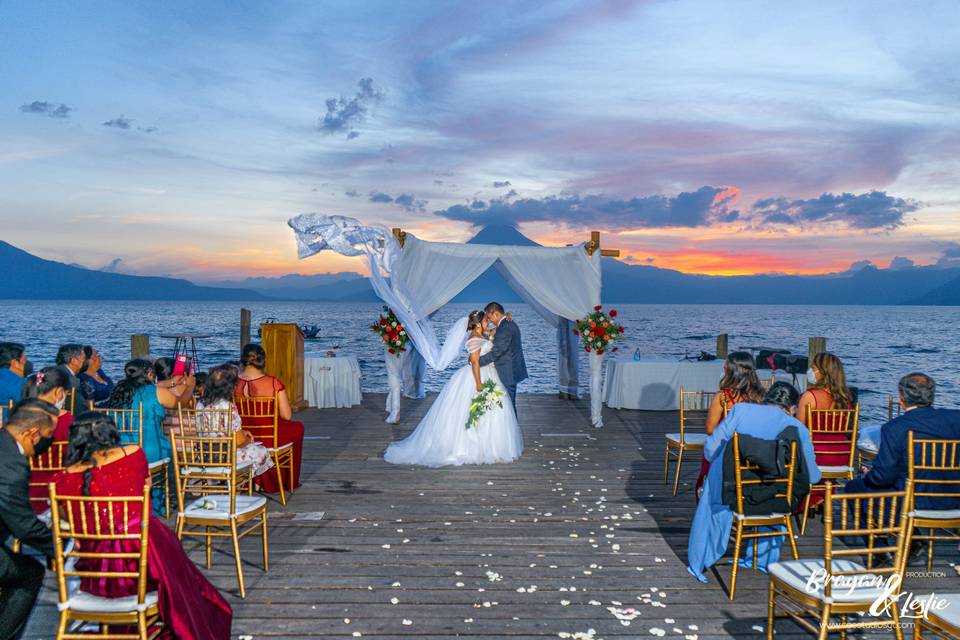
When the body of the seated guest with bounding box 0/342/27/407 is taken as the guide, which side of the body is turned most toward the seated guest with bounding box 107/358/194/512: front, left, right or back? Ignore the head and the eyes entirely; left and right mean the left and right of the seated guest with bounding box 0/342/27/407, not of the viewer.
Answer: right

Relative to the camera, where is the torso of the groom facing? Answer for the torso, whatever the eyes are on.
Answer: to the viewer's left

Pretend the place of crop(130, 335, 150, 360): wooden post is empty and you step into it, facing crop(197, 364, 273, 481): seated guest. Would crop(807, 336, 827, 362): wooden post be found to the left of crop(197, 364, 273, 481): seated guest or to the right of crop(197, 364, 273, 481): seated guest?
left

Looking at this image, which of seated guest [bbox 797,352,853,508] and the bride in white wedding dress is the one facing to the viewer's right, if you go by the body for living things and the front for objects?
the bride in white wedding dress

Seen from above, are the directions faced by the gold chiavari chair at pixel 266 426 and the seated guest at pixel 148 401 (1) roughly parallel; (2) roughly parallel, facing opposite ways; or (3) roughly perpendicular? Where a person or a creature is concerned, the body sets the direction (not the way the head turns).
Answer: roughly parallel

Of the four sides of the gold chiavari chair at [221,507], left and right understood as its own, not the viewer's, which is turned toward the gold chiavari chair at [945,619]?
right

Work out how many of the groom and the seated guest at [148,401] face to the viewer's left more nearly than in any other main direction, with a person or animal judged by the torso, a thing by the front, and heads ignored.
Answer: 1

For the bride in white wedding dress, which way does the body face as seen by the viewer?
to the viewer's right

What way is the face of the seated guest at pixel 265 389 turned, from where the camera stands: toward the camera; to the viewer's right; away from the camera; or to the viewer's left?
away from the camera

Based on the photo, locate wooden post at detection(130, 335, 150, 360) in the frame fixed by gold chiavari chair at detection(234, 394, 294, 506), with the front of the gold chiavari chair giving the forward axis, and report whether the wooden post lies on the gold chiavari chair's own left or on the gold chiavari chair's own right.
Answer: on the gold chiavari chair's own left

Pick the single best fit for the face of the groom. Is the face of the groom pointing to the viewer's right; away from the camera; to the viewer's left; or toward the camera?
to the viewer's left

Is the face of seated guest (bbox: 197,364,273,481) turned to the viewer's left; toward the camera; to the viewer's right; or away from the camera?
away from the camera

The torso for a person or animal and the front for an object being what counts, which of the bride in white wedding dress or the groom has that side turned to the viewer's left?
the groom

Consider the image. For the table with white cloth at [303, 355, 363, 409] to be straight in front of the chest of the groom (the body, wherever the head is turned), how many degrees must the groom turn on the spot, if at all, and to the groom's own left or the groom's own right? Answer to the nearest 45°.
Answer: approximately 45° to the groom's own right

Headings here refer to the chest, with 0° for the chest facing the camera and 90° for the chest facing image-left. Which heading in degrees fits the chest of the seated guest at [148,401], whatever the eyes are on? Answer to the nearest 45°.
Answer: approximately 225°

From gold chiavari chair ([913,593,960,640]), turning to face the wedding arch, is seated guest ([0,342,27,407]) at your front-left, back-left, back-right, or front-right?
front-left

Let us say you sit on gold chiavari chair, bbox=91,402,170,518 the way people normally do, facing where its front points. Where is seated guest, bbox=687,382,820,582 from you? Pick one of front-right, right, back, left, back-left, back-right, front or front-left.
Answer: right

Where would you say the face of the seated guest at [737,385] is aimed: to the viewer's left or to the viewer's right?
to the viewer's left

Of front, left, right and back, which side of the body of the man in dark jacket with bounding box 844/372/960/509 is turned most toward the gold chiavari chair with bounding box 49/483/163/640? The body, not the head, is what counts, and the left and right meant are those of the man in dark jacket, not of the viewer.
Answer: left
